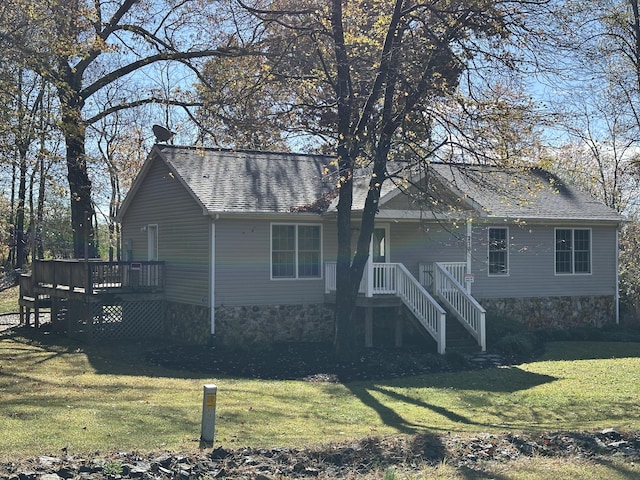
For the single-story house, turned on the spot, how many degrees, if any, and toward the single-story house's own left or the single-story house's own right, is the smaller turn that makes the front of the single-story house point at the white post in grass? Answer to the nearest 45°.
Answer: approximately 45° to the single-story house's own right

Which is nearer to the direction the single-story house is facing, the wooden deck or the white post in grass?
the white post in grass

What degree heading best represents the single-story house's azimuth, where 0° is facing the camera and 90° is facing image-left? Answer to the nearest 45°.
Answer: approximately 315°
